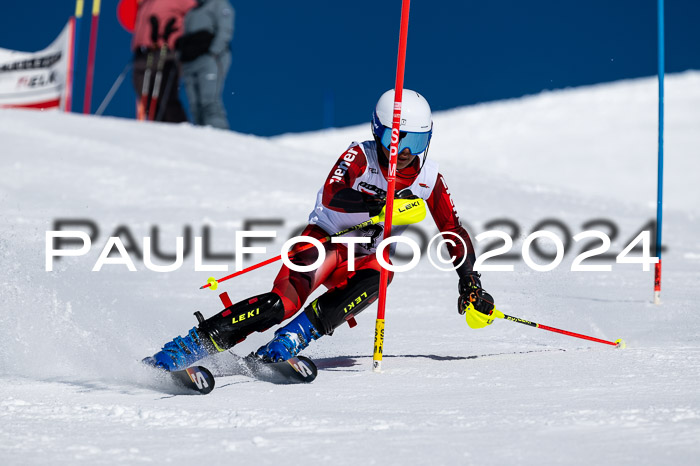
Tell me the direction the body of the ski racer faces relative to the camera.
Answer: toward the camera

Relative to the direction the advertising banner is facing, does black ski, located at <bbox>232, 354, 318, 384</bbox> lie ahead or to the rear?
ahead

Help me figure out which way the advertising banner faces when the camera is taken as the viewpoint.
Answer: facing the viewer

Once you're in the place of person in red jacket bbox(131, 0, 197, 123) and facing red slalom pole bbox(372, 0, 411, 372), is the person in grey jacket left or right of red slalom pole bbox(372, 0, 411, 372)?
left

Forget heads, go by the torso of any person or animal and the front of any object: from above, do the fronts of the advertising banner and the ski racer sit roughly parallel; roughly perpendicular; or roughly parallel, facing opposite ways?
roughly parallel

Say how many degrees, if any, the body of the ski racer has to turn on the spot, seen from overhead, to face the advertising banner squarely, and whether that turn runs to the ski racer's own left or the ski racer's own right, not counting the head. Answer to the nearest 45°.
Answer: approximately 135° to the ski racer's own right

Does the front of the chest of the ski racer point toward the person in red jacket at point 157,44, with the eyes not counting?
no

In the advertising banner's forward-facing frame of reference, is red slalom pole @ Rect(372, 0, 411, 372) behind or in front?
in front

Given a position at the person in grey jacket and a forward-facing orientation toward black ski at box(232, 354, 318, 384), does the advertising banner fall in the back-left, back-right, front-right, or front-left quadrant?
back-right

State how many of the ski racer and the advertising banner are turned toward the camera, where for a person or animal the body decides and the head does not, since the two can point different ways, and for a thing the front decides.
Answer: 2
